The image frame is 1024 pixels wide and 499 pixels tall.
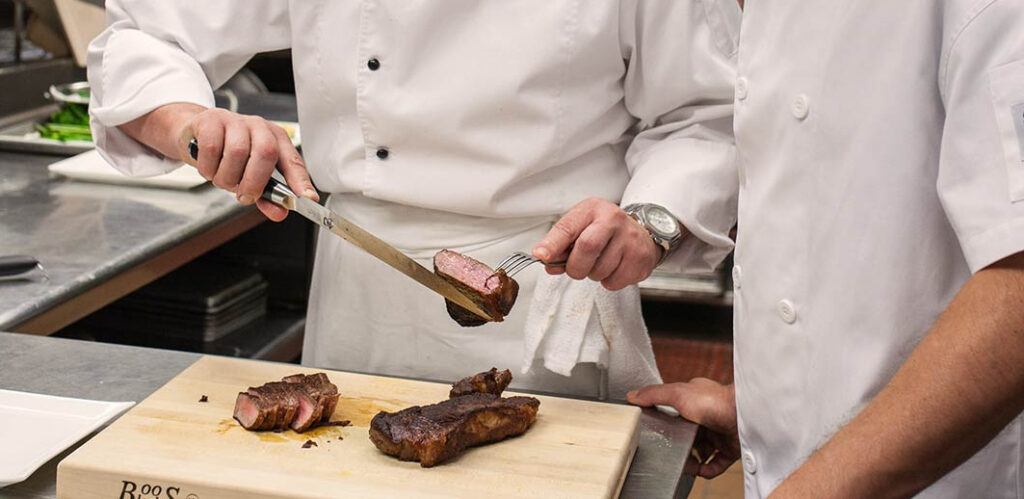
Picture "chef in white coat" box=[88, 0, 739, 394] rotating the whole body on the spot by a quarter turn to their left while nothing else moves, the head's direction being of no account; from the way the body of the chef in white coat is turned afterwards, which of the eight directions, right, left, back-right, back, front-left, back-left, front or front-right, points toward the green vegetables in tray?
back-left

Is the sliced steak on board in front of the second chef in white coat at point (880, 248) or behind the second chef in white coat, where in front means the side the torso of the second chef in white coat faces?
in front

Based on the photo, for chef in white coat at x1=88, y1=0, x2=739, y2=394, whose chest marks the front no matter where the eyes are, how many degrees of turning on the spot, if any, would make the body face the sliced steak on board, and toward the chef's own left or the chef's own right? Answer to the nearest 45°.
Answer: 0° — they already face it

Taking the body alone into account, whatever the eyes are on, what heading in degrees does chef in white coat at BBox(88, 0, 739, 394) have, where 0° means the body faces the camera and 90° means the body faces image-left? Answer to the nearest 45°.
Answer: approximately 0°

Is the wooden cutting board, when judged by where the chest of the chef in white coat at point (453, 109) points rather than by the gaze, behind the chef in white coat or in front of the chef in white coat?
in front

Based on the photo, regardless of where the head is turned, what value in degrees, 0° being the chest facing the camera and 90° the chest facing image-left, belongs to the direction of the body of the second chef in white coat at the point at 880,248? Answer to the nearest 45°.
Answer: approximately 45°

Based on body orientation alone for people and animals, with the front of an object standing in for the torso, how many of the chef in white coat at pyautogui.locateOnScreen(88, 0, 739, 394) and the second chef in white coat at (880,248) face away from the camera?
0

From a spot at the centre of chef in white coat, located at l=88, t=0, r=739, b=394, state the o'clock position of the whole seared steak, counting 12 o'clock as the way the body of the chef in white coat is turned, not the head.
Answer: The whole seared steak is roughly at 12 o'clock from the chef in white coat.
